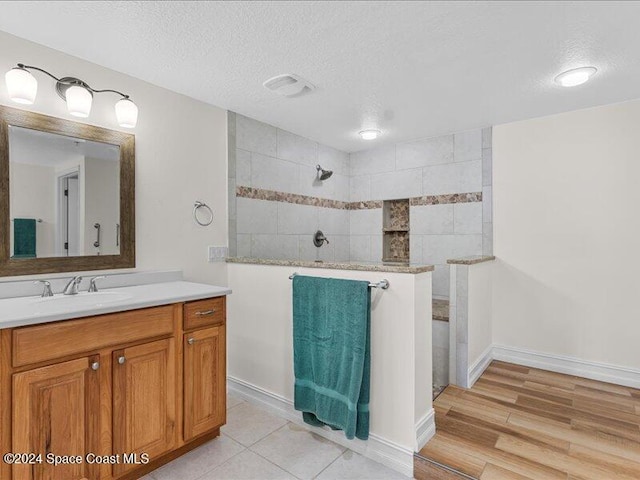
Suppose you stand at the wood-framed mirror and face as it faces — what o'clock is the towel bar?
The towel bar is roughly at 10 o'clock from the wood-framed mirror.

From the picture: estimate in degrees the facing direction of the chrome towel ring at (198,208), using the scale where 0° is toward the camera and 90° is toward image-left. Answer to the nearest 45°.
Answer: approximately 315°

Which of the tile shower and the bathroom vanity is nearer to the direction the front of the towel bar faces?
the bathroom vanity

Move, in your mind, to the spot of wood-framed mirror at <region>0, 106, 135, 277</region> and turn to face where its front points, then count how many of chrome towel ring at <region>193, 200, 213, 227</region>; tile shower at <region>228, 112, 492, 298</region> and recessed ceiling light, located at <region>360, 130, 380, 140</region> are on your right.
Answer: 0

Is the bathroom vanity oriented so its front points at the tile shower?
no

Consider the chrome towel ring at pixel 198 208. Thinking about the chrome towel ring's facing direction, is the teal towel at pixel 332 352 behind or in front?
in front

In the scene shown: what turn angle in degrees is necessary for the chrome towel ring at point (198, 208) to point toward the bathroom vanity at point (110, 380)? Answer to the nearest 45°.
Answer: approximately 45° to its right

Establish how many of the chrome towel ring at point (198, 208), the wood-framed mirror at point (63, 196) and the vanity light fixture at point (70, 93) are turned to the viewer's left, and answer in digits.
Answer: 0

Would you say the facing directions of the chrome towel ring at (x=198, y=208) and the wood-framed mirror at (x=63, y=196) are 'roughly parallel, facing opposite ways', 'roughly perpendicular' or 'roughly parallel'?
roughly parallel

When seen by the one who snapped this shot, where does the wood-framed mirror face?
facing the viewer and to the right of the viewer

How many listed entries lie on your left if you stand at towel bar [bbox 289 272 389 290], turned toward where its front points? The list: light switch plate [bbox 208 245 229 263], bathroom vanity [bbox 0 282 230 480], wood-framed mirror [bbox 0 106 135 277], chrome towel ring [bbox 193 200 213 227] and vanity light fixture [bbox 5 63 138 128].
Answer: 0

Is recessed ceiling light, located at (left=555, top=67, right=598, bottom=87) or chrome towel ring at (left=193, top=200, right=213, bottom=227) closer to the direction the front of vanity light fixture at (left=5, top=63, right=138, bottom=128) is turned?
the recessed ceiling light

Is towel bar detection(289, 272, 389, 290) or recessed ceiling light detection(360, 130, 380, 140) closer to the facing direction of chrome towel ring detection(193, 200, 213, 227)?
the towel bar

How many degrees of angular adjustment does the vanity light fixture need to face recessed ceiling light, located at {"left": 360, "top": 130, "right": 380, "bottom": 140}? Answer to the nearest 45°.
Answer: approximately 45° to its left

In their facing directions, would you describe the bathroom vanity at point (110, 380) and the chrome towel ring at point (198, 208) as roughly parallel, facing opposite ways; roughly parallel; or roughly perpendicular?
roughly parallel

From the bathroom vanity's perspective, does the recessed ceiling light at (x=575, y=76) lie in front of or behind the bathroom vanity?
in front

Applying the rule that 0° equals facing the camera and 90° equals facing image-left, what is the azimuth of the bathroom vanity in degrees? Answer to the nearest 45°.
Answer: approximately 315°

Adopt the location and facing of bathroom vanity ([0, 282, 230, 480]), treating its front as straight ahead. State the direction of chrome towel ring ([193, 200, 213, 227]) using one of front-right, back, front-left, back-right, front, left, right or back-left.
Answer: left

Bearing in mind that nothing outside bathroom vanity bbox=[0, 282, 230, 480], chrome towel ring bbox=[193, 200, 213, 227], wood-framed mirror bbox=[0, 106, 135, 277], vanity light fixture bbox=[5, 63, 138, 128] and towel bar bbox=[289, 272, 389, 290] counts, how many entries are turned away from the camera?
0

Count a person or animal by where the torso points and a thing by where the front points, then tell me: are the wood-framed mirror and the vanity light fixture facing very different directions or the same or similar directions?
same or similar directions

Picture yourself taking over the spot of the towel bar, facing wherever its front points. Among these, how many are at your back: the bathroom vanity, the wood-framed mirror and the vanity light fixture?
0

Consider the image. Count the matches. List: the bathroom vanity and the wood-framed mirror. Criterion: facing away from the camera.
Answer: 0

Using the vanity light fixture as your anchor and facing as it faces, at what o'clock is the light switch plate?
The light switch plate is roughly at 10 o'clock from the vanity light fixture.
